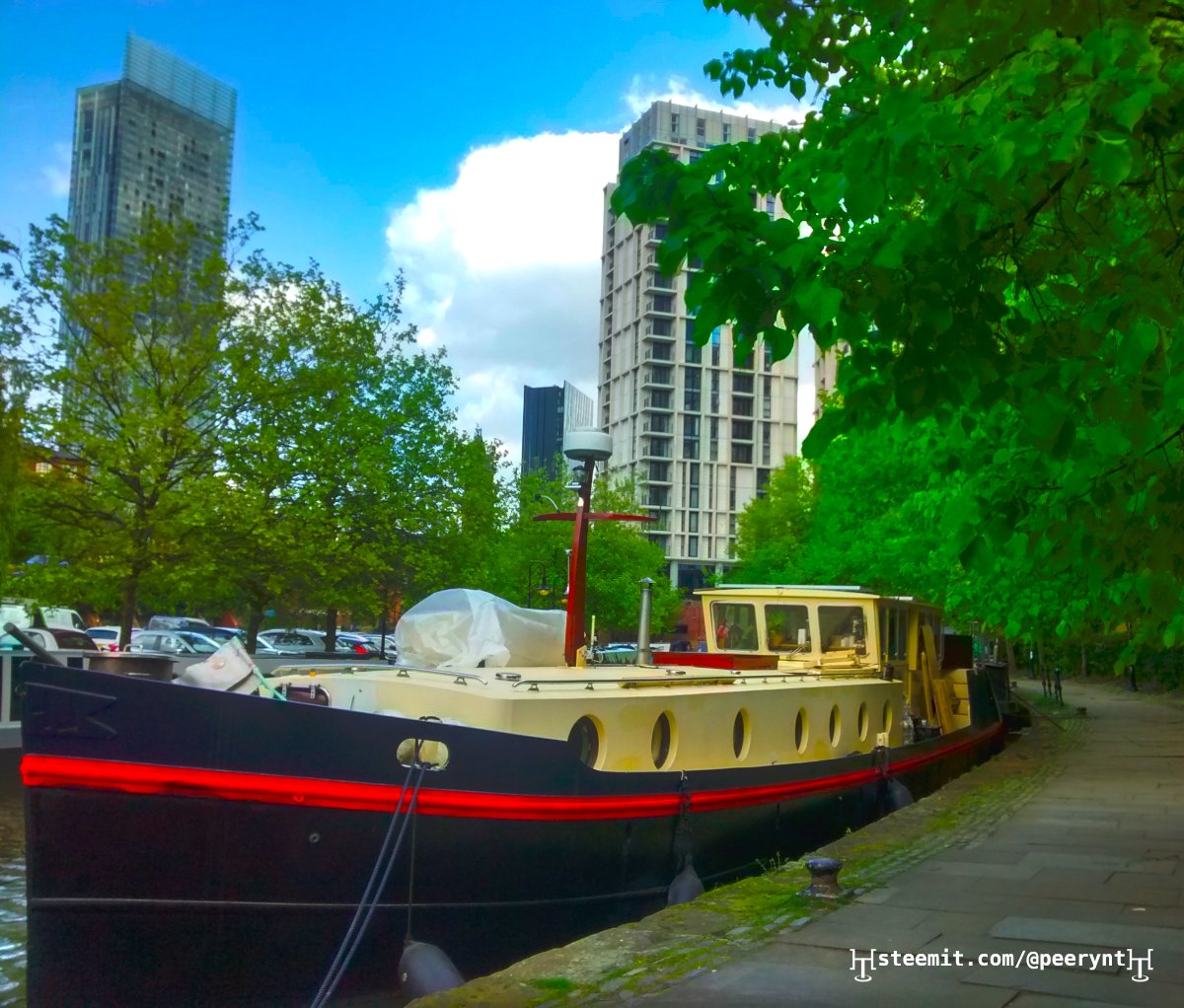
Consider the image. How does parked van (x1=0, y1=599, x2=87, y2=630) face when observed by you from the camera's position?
facing to the right of the viewer

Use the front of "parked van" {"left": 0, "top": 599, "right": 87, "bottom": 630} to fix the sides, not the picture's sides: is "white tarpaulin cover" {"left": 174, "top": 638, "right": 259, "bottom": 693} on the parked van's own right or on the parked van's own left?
on the parked van's own right

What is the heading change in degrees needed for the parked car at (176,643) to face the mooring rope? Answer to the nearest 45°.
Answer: approximately 45° to its right

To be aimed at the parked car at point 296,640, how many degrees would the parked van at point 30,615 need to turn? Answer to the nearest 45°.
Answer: approximately 45° to its left

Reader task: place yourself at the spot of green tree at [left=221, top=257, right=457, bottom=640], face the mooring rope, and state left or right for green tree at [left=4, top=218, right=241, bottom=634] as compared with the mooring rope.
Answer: right
